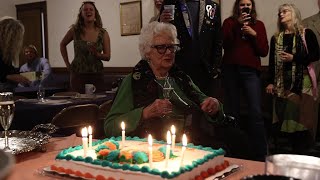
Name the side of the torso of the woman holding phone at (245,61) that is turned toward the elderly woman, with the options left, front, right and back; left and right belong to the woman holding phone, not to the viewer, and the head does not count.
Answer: front

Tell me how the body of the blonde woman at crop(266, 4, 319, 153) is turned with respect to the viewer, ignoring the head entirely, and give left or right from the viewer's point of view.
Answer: facing the viewer and to the left of the viewer

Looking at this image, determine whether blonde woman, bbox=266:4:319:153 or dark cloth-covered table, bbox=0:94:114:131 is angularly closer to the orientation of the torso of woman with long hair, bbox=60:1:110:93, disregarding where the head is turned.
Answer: the dark cloth-covered table

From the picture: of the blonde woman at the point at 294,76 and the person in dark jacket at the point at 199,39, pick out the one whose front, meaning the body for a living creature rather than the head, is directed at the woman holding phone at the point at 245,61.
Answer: the blonde woman

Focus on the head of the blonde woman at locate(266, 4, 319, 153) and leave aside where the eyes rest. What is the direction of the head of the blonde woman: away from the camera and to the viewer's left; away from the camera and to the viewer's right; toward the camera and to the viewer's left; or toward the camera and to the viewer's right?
toward the camera and to the viewer's left

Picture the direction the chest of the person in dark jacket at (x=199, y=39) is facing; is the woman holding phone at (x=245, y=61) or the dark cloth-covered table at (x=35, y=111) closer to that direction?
the dark cloth-covered table

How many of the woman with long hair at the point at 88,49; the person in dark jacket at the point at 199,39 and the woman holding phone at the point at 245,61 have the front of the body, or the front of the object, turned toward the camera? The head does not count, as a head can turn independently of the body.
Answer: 3

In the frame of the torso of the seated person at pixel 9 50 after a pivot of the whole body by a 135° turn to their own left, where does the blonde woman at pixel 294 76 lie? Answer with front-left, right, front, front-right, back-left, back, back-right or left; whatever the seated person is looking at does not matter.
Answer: back

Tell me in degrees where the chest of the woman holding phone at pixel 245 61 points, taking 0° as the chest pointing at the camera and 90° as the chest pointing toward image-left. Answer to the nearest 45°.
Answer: approximately 0°

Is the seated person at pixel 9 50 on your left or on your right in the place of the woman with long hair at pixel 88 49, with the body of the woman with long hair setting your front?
on your right
